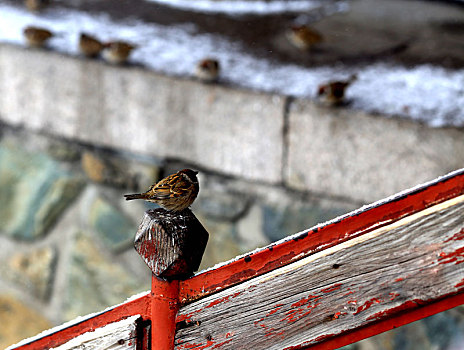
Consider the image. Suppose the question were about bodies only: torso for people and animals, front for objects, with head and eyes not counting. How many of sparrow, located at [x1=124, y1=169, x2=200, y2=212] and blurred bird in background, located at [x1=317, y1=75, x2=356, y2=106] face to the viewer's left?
1

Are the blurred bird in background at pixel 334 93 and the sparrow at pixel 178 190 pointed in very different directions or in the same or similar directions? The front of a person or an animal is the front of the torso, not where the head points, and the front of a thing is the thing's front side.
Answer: very different directions

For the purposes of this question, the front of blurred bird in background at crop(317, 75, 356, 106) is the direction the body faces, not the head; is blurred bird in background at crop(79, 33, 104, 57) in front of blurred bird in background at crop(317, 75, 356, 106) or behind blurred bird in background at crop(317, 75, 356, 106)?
in front

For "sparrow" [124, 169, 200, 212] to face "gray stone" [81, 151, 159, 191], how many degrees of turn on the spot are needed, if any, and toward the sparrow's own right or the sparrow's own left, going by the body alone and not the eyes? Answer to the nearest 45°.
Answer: approximately 90° to the sparrow's own left

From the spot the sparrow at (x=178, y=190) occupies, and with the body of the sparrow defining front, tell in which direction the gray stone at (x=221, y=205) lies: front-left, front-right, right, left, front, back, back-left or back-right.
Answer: left

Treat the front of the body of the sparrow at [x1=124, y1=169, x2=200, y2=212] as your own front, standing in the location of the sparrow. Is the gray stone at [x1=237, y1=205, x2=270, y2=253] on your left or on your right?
on your left

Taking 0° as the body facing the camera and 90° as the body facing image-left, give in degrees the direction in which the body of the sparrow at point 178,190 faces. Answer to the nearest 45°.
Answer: approximately 270°
